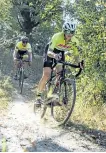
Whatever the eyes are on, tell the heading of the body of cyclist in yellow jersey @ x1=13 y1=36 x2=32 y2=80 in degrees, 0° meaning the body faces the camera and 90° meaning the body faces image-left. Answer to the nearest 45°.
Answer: approximately 0°

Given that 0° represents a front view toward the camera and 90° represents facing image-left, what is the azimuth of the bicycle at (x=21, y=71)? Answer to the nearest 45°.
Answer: approximately 0°

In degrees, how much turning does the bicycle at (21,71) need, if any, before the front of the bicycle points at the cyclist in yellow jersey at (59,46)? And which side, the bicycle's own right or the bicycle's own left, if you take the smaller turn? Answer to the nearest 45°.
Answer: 0° — it already faces them

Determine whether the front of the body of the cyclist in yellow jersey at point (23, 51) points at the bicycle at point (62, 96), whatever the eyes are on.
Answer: yes

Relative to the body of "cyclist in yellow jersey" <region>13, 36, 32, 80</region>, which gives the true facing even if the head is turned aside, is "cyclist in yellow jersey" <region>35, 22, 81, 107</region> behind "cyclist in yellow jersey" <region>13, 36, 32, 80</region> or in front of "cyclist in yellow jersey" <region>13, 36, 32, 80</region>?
in front

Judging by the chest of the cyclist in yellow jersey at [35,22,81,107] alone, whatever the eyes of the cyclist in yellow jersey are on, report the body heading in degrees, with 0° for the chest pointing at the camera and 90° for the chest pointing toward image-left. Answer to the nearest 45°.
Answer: approximately 315°
